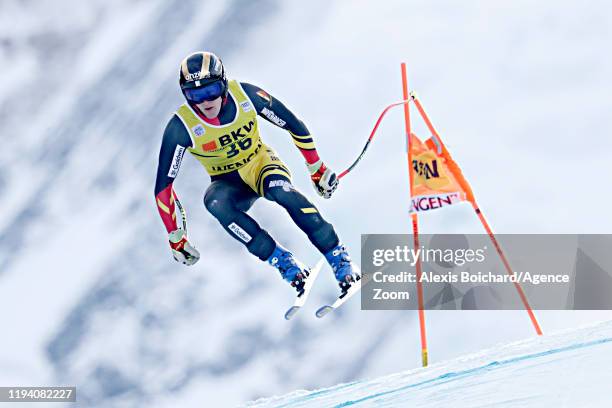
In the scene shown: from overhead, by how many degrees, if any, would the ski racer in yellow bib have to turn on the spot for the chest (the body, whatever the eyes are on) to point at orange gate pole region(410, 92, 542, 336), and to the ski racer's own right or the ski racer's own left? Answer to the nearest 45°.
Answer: approximately 90° to the ski racer's own left

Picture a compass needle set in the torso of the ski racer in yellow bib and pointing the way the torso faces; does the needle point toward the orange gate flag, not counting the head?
no

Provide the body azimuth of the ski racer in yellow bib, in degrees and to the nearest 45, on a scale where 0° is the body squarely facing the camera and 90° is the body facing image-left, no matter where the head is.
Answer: approximately 0°

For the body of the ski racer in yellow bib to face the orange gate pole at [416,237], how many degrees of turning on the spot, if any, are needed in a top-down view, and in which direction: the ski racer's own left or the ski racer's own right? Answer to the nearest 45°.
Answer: approximately 135° to the ski racer's own left
